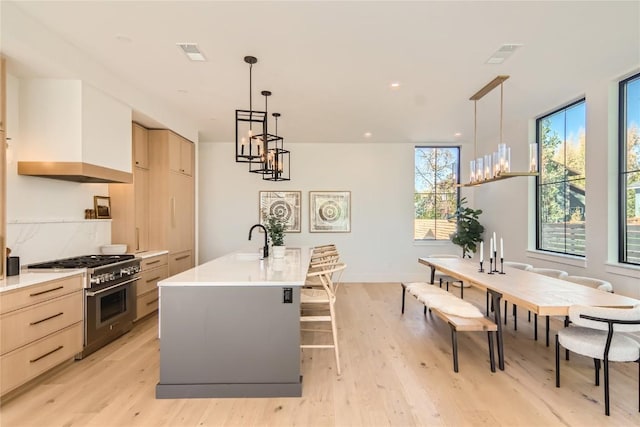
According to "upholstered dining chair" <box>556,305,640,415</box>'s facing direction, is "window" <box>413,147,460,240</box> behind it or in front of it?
in front

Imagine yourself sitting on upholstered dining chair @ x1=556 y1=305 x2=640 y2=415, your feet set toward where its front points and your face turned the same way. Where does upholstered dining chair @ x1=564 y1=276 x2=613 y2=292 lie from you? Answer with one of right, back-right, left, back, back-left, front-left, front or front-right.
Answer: front-right

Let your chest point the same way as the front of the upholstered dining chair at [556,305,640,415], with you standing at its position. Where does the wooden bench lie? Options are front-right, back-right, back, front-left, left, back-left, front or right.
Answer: front-left

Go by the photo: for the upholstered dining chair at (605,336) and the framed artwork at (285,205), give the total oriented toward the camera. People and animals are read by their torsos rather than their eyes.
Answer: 1

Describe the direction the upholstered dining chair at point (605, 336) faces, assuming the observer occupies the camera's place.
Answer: facing away from the viewer and to the left of the viewer

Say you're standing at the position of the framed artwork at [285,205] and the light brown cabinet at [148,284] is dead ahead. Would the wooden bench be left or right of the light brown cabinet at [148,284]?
left

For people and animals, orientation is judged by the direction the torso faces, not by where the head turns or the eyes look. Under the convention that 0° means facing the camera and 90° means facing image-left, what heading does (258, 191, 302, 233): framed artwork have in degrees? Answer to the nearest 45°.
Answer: approximately 0°

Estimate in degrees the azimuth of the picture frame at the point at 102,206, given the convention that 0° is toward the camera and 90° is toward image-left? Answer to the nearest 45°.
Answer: approximately 315°

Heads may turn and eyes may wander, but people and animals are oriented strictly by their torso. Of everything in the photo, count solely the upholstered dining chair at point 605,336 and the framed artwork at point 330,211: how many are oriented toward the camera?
1

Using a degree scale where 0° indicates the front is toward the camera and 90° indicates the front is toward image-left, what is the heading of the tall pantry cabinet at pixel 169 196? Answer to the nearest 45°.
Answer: approximately 315°

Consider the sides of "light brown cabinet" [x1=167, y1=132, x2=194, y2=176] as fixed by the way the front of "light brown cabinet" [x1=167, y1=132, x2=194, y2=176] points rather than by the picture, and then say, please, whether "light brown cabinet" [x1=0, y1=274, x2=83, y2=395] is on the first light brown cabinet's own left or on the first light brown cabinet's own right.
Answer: on the first light brown cabinet's own right

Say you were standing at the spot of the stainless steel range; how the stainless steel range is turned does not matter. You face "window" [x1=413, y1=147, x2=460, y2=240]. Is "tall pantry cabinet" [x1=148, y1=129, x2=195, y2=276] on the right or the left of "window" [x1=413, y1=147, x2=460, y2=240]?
left
